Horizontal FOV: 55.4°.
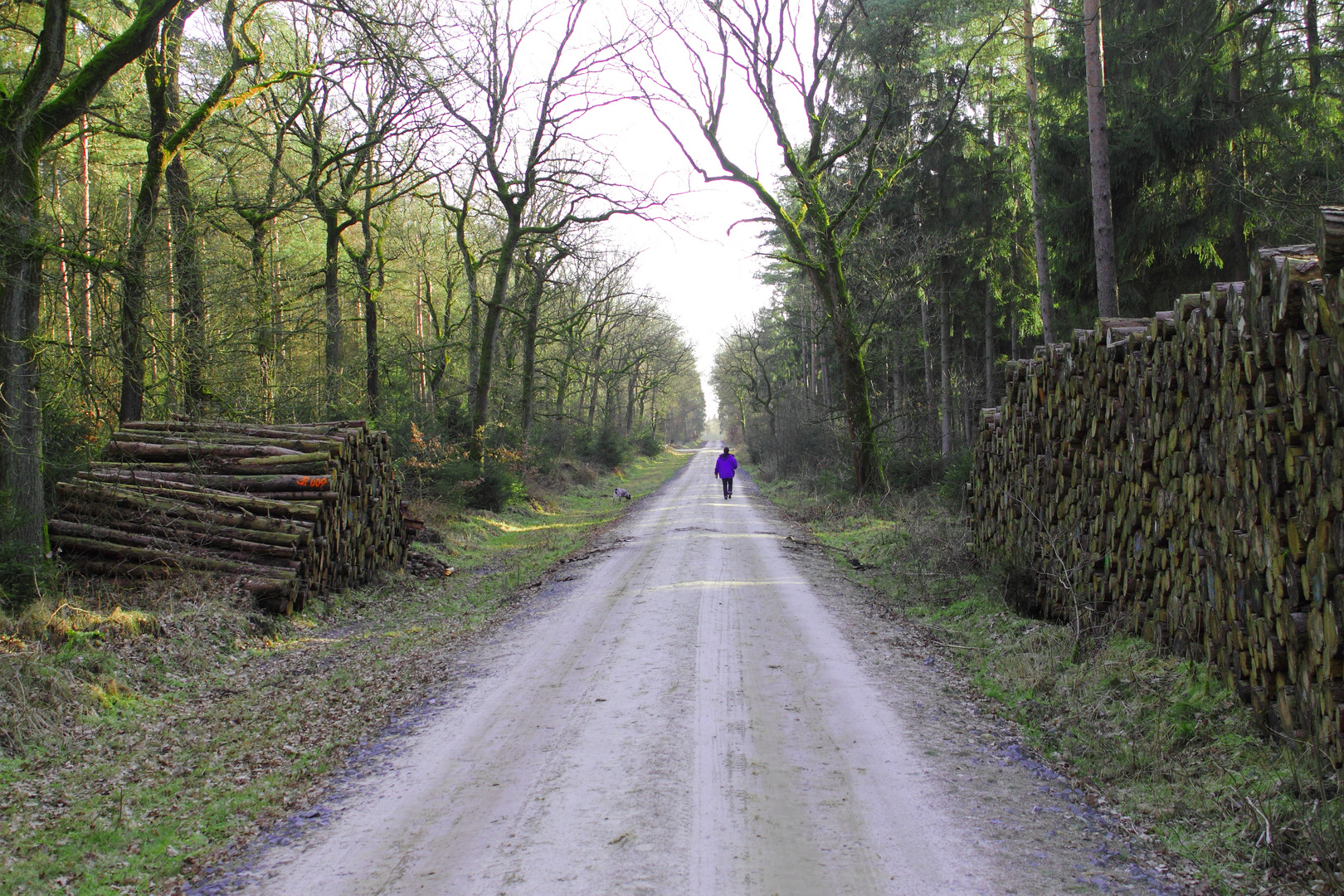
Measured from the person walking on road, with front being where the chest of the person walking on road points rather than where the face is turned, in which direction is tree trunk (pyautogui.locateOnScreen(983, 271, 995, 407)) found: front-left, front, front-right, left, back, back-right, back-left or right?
right

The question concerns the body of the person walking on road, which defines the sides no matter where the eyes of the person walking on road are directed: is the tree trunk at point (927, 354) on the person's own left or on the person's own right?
on the person's own right

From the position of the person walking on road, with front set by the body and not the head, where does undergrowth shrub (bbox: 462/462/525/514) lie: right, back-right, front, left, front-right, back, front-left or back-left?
back-left

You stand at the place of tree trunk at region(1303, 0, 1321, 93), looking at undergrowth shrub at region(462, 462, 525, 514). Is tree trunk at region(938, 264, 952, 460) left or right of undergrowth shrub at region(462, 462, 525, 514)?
right

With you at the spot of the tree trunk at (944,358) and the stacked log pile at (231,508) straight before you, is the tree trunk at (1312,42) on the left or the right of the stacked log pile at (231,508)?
left

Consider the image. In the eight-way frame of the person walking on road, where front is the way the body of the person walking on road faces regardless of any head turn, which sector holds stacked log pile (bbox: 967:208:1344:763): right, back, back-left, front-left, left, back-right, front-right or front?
back

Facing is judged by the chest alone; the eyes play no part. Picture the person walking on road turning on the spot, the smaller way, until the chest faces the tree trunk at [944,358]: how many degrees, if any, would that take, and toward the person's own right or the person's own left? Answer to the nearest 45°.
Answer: approximately 90° to the person's own right

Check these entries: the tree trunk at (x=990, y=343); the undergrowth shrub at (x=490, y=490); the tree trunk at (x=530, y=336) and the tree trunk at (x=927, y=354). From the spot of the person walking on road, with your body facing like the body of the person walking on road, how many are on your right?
2

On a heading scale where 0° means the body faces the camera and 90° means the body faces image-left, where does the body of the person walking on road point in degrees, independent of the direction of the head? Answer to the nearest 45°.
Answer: approximately 180°
